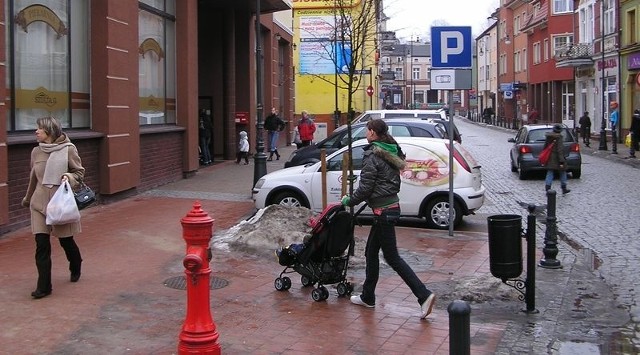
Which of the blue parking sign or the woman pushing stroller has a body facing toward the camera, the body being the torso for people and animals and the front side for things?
the blue parking sign

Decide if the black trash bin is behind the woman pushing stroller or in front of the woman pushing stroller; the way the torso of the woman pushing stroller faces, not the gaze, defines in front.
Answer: behind

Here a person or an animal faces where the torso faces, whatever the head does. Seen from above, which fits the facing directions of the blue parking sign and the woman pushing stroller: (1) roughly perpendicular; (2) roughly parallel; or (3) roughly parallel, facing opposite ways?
roughly perpendicular

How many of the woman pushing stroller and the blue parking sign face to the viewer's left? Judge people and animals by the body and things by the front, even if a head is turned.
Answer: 1

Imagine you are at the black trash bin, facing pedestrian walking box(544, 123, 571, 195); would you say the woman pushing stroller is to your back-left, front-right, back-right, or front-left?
back-left

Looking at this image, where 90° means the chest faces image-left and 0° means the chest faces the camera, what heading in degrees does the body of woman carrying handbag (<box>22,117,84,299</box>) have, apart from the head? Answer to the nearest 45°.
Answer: approximately 45°

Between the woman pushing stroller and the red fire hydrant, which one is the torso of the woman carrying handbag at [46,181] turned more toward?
the red fire hydrant

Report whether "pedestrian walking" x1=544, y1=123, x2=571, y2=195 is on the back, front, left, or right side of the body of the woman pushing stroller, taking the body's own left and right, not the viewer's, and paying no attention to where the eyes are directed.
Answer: right

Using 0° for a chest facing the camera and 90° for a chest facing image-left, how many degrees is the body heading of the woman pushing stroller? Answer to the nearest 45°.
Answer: approximately 90°

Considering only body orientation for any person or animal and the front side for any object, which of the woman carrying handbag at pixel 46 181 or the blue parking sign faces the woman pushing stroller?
the blue parking sign

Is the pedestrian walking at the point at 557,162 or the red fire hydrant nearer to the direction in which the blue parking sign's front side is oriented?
the red fire hydrant

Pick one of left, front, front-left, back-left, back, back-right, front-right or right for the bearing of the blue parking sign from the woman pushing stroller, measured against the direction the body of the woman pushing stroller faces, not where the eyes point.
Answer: right

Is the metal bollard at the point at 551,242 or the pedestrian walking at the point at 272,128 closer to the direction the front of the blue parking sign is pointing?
the metal bollard

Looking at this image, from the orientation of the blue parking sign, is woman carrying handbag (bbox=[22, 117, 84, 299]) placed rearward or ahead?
ahead
